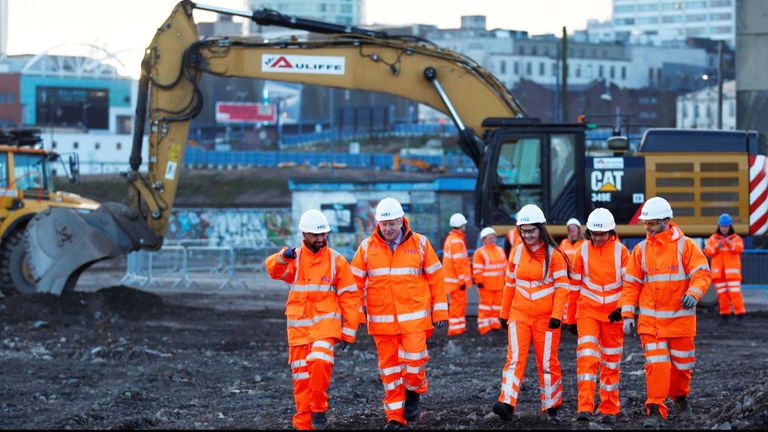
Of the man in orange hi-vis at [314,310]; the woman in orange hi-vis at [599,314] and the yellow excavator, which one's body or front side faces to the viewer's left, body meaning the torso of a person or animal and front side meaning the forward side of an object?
the yellow excavator

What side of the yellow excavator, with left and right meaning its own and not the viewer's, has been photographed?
left

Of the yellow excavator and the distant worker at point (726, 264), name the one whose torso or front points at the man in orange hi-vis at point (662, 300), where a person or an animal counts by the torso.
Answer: the distant worker

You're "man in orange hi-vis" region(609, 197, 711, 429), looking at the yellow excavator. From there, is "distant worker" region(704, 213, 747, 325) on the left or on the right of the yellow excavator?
right

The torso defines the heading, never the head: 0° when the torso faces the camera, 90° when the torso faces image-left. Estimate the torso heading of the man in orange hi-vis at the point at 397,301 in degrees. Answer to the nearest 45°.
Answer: approximately 0°
